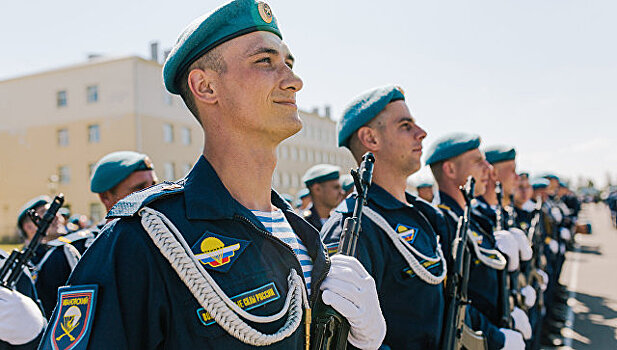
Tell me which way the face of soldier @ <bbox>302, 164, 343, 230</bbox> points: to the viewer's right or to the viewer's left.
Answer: to the viewer's right

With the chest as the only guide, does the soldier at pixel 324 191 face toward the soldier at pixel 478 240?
no

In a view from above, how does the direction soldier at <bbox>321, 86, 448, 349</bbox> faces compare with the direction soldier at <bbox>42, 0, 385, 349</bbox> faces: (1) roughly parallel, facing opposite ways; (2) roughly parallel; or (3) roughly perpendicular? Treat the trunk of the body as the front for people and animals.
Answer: roughly parallel

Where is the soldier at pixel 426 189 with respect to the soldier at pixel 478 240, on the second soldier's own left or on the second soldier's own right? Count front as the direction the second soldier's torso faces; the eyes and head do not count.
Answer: on the second soldier's own left

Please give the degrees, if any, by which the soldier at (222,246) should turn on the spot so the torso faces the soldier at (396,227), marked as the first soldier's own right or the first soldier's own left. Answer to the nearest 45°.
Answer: approximately 90° to the first soldier's own left

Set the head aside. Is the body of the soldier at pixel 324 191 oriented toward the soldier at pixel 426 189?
no

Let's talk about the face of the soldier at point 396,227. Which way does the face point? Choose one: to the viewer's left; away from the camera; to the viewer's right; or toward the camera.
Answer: to the viewer's right

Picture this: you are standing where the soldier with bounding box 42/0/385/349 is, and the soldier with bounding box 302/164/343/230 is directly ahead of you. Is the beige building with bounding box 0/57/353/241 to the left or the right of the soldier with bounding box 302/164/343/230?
left

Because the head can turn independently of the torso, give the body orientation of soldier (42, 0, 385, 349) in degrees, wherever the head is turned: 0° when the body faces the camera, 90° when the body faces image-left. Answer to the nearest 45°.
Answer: approximately 315°

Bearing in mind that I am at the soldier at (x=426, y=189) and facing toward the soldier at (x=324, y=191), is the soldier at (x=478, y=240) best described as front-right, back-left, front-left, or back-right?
front-left
